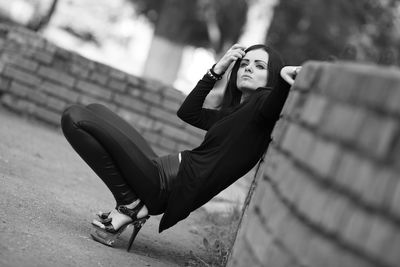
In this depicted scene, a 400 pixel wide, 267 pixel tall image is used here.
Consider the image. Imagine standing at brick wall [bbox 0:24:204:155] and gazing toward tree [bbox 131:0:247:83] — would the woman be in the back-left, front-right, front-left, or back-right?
back-right

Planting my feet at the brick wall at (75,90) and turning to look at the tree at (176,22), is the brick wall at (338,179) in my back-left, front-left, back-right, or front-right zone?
back-right

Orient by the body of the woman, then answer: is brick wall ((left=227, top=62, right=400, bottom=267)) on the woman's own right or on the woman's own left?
on the woman's own left

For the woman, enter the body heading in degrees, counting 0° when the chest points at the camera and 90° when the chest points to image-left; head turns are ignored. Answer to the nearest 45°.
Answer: approximately 90°

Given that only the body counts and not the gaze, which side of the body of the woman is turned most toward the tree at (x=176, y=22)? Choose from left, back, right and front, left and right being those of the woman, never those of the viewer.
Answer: right

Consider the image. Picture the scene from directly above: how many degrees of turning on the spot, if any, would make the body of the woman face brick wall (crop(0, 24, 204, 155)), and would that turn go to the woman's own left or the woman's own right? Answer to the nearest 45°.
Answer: approximately 90° to the woman's own right
